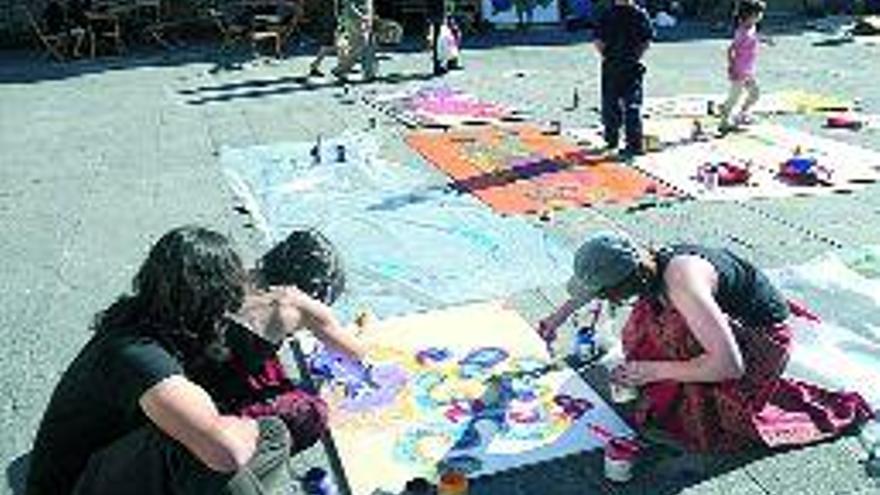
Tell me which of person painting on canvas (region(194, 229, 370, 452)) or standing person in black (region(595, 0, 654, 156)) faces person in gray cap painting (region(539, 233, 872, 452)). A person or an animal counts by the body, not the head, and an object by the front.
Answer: the person painting on canvas

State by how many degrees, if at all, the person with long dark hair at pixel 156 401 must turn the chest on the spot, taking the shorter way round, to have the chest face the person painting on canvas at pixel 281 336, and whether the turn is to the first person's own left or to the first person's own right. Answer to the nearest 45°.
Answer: approximately 45° to the first person's own left

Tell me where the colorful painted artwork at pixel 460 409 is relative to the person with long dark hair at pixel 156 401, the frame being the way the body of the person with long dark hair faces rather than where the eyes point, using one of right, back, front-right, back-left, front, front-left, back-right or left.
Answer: front-left

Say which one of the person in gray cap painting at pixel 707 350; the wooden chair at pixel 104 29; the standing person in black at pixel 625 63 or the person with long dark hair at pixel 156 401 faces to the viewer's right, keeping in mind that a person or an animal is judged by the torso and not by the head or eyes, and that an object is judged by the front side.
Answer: the person with long dark hair at pixel 156 401

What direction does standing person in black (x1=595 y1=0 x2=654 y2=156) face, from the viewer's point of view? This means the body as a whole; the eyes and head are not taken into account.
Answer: away from the camera

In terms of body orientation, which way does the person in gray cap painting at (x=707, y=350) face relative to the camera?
to the viewer's left

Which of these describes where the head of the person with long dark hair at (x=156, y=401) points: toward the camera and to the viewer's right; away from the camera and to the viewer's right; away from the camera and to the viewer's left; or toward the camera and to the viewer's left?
away from the camera and to the viewer's right

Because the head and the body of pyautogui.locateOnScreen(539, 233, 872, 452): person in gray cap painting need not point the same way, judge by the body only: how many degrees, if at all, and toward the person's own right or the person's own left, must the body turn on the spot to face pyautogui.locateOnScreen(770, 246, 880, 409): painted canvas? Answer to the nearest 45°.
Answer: approximately 135° to the person's own right

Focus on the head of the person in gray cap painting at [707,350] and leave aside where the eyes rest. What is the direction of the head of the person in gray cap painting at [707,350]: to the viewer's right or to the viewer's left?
to the viewer's left
